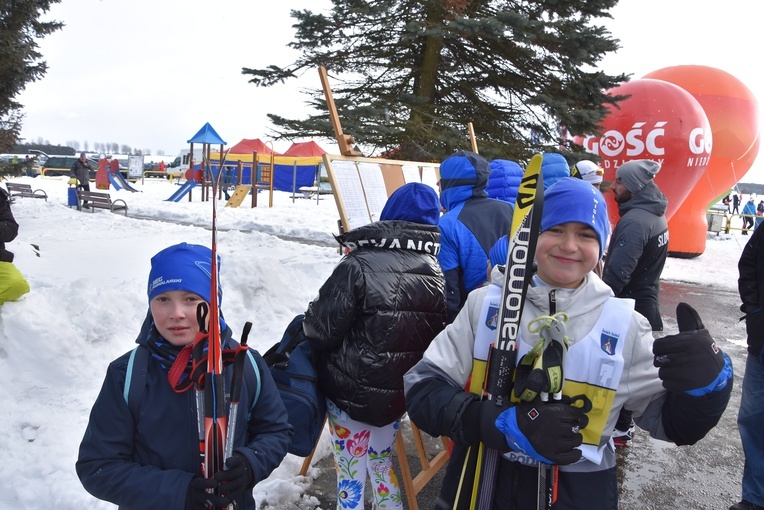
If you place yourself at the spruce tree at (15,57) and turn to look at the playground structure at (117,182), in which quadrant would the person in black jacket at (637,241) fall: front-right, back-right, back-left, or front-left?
back-right

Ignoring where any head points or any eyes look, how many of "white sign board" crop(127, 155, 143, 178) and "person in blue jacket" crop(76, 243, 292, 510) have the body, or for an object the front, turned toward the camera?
2

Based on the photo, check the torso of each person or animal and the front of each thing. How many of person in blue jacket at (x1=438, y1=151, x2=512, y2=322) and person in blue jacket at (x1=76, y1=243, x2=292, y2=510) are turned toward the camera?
1

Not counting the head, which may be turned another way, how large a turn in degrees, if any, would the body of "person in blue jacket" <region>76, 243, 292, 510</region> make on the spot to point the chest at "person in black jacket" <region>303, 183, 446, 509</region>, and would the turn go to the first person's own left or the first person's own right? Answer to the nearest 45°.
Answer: approximately 135° to the first person's own left

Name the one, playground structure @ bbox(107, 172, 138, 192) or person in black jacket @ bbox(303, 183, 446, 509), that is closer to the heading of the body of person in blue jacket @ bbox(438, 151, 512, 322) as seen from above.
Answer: the playground structure

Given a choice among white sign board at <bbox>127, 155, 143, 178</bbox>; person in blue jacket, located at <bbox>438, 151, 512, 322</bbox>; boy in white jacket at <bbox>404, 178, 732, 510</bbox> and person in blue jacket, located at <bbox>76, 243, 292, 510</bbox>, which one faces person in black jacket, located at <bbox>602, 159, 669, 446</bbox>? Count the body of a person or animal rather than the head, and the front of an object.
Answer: the white sign board

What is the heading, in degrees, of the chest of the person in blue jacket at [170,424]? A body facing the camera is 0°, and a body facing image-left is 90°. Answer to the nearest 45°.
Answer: approximately 0°

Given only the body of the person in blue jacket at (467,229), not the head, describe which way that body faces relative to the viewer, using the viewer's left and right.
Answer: facing away from the viewer and to the left of the viewer

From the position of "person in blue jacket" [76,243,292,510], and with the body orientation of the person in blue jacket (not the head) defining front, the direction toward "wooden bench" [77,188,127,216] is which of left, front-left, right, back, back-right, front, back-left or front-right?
back

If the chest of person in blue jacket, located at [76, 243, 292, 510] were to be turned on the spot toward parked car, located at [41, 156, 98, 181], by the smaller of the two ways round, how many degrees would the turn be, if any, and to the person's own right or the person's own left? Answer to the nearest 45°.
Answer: approximately 180°

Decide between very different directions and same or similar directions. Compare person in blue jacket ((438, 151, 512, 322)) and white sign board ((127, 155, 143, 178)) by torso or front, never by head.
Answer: very different directions

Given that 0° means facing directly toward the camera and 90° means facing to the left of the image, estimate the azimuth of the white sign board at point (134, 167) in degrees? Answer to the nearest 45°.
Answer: approximately 0°
